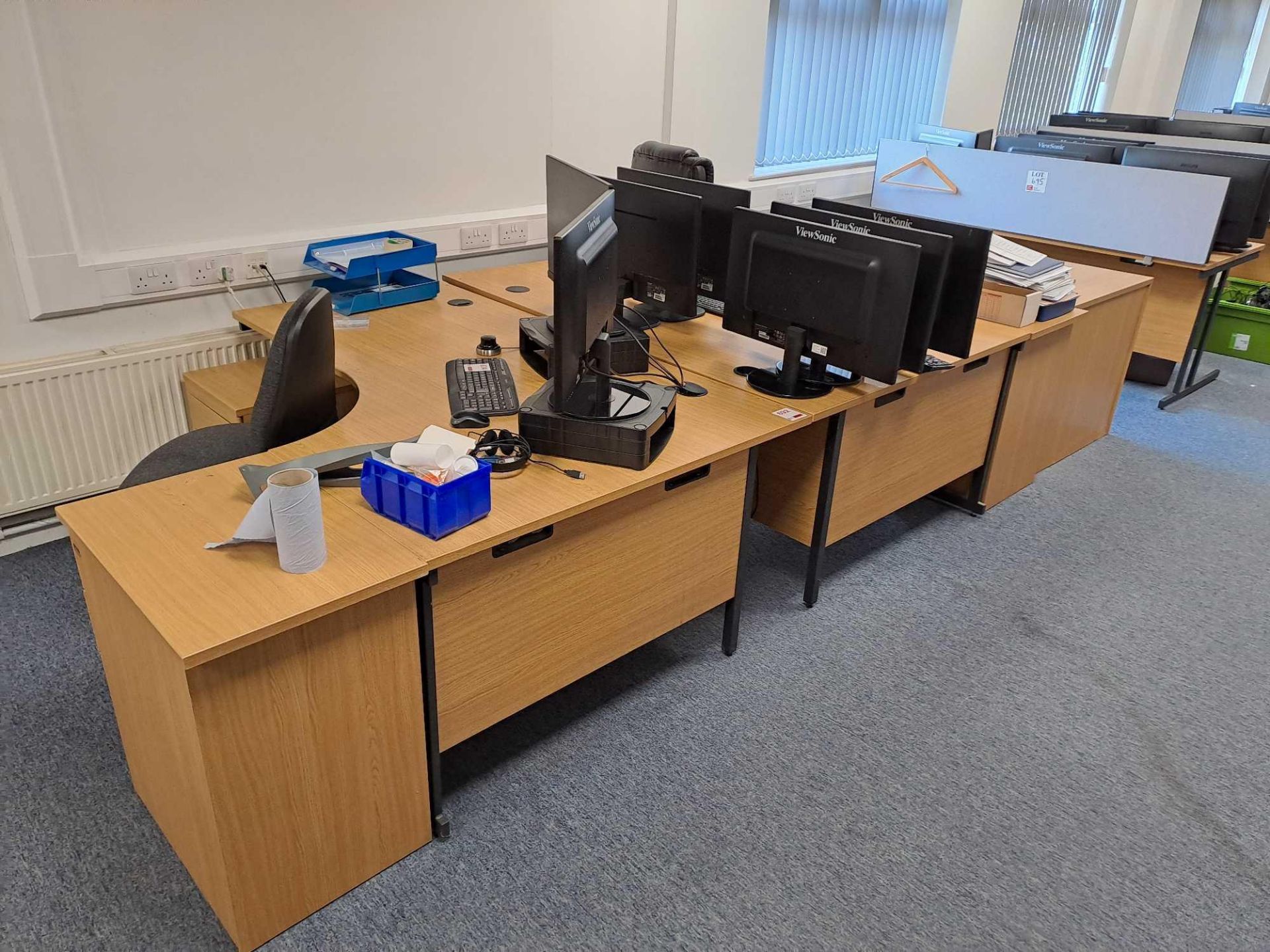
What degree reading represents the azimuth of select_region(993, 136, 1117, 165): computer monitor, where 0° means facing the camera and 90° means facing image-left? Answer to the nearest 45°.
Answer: approximately 180°

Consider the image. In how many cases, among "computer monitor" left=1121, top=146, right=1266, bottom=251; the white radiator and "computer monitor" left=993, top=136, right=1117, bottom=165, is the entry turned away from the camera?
2

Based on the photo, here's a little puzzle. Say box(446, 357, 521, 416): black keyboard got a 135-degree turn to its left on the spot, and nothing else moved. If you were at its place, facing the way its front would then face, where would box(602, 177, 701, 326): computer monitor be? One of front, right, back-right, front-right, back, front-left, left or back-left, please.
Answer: left

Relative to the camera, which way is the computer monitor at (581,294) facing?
to the viewer's left

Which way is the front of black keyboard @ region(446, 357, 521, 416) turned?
to the viewer's left

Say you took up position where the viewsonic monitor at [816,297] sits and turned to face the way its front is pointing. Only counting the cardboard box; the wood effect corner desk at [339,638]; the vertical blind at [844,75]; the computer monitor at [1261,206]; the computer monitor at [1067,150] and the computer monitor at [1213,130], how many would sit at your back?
1

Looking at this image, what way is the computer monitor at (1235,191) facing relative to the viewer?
away from the camera

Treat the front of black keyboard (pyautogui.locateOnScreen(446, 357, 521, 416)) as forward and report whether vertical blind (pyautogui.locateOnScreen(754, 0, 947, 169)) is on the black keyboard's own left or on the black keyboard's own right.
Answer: on the black keyboard's own right

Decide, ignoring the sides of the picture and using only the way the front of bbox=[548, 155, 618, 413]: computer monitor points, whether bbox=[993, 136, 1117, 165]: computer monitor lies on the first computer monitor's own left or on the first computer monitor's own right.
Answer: on the first computer monitor's own right

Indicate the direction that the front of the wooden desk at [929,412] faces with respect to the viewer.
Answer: facing away from the viewer and to the left of the viewer

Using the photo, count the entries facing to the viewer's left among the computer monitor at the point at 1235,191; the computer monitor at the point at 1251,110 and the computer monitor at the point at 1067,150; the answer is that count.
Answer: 0

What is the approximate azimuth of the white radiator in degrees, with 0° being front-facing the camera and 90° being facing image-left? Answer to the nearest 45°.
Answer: approximately 315°

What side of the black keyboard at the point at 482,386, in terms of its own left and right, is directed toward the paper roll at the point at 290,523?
left

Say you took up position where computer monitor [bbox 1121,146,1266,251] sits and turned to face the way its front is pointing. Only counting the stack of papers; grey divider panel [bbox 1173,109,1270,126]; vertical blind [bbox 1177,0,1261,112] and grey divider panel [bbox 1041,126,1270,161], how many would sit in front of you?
3

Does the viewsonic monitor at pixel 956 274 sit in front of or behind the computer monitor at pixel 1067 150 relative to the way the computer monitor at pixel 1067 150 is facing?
behind

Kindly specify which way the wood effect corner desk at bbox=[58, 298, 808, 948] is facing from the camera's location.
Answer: facing away from the viewer and to the left of the viewer

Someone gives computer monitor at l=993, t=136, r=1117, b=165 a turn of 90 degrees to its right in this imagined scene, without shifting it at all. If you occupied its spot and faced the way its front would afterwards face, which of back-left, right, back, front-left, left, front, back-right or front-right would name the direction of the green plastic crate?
front

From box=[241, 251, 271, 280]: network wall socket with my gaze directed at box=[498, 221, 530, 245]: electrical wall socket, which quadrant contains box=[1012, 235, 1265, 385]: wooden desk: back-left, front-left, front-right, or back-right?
front-right

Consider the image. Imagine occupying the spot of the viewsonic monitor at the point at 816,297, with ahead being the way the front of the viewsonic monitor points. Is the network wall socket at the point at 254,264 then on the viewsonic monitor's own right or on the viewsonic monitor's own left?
on the viewsonic monitor's own left

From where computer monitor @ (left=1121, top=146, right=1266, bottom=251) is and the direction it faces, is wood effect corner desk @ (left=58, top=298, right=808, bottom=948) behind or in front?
behind

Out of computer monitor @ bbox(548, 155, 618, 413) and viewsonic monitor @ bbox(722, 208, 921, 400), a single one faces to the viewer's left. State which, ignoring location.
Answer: the computer monitor
